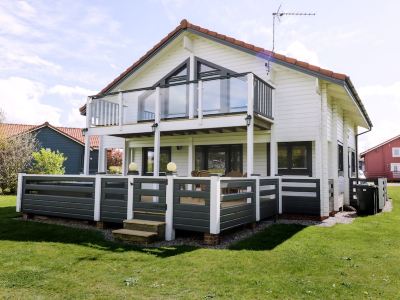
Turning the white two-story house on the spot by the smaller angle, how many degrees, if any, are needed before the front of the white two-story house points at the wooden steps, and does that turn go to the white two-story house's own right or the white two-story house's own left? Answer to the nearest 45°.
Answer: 0° — it already faces it

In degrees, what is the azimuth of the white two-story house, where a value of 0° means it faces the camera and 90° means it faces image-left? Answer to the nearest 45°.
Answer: approximately 45°

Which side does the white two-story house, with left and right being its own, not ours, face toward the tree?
right

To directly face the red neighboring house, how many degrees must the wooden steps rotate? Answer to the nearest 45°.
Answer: approximately 180°

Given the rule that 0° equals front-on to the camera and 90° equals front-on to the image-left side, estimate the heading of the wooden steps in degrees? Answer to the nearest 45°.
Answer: approximately 45°
